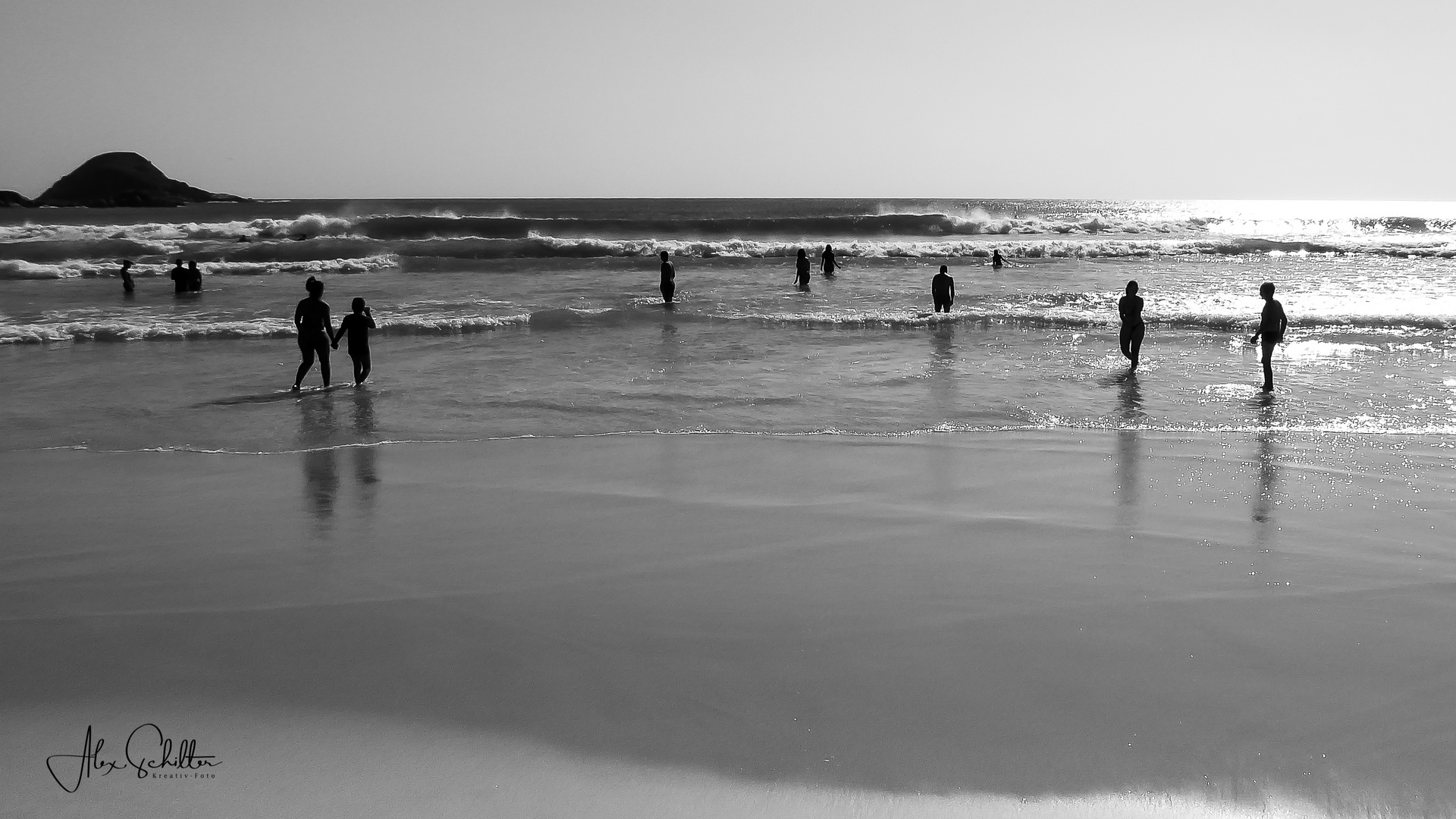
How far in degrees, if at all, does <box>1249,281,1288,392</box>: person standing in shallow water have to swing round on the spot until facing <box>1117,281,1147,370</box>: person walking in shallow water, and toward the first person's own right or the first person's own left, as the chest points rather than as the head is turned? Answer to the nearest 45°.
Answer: approximately 45° to the first person's own right

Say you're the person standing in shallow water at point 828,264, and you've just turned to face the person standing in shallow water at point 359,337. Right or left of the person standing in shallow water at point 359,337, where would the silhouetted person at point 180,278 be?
right

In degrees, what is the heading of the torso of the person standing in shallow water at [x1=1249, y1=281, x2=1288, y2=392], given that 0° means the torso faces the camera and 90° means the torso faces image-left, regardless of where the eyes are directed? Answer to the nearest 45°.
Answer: approximately 90°

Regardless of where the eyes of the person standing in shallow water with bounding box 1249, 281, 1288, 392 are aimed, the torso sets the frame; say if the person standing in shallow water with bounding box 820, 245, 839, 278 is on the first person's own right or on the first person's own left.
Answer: on the first person's own right

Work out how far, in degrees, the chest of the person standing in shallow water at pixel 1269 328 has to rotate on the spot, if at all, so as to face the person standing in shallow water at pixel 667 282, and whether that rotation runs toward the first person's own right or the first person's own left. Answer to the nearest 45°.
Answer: approximately 45° to the first person's own right

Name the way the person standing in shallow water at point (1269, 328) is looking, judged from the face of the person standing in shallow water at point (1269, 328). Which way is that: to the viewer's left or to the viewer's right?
to the viewer's left
